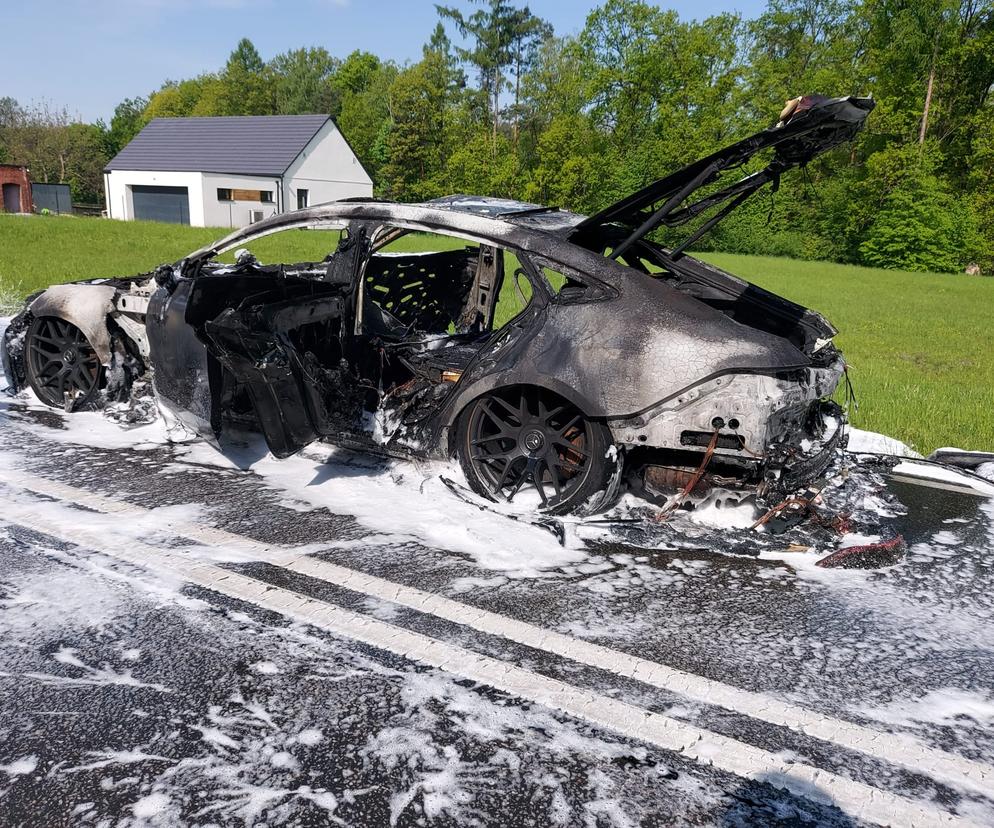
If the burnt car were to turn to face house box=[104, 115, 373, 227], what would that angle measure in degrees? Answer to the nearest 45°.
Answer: approximately 45° to its right

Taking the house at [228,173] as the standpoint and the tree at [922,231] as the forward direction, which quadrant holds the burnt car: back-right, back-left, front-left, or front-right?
front-right

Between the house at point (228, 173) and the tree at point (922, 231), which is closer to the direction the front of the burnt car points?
the house

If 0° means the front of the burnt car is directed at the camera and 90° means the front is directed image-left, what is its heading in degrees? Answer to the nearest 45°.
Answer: approximately 135°

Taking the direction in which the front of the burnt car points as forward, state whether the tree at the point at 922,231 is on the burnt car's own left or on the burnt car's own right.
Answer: on the burnt car's own right
